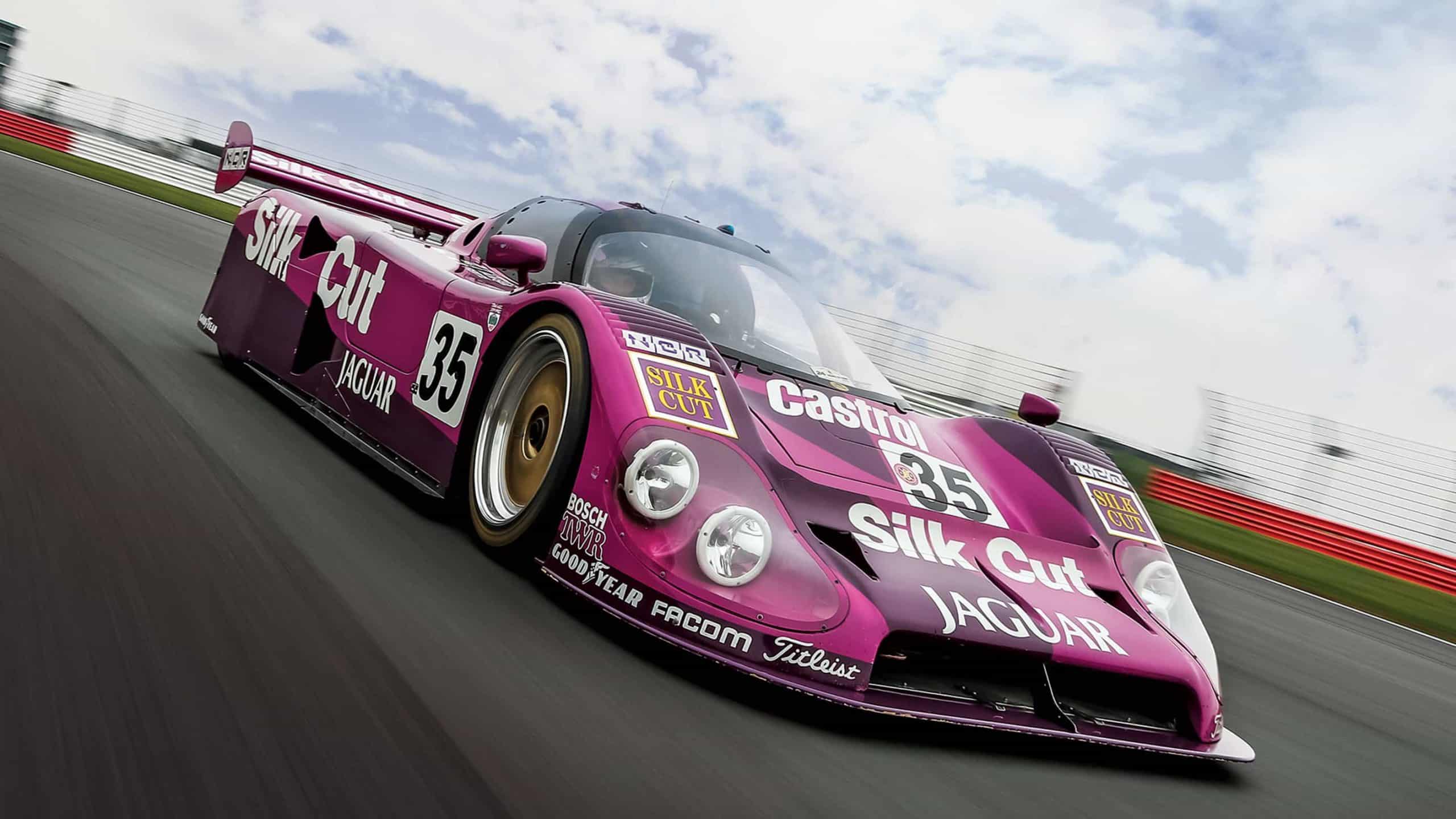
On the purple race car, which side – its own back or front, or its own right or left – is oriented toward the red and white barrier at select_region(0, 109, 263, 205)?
back

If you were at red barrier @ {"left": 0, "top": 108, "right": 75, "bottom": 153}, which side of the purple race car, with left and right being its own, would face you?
back

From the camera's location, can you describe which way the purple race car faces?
facing the viewer and to the right of the viewer

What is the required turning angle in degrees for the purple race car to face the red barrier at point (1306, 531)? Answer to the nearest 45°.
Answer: approximately 90° to its left
